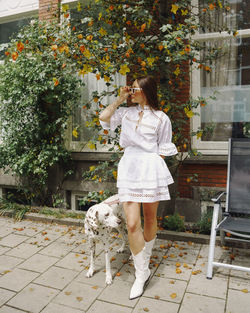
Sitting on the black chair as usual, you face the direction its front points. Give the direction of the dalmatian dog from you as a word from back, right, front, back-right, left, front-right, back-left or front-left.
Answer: front

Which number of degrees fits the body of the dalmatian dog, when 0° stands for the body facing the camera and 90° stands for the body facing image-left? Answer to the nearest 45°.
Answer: approximately 45°

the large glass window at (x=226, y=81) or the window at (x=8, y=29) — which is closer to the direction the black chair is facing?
the window

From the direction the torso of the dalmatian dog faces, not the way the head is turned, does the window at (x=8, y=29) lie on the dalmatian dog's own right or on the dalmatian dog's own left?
on the dalmatian dog's own right

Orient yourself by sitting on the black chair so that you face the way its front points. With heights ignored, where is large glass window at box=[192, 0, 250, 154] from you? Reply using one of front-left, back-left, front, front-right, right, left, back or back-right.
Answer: back-right

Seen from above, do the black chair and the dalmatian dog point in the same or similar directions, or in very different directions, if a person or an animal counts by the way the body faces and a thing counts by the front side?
same or similar directions

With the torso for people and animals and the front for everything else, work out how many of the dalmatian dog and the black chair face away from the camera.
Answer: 0

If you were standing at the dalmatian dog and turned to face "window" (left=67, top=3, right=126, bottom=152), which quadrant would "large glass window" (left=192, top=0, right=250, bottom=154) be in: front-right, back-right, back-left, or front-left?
front-right

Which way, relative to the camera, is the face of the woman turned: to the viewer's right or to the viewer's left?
to the viewer's left

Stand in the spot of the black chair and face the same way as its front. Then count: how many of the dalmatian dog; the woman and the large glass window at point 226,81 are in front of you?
2

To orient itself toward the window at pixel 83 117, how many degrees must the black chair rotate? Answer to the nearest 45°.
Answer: approximately 90° to its right

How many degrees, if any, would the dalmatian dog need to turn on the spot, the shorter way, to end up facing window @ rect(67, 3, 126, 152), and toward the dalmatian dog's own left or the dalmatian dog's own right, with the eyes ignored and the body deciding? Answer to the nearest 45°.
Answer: approximately 135° to the dalmatian dog's own right

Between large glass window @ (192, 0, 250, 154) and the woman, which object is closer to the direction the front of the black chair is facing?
the woman
